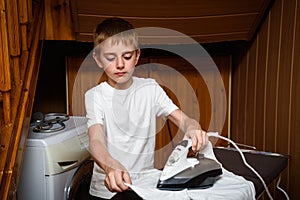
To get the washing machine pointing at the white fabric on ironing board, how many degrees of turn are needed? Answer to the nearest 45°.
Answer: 0° — it already faces it

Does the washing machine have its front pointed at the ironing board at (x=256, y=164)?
yes

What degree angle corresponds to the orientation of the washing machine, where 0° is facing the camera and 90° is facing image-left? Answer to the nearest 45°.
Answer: approximately 315°
